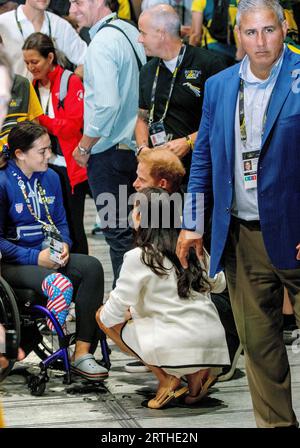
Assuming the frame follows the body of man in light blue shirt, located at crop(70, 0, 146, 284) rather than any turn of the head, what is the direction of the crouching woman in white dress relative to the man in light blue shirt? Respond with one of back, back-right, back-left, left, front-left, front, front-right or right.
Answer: left

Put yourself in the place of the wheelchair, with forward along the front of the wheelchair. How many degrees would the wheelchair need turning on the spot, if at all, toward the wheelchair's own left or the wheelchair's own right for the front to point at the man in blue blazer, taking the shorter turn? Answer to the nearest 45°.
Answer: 0° — it already faces them

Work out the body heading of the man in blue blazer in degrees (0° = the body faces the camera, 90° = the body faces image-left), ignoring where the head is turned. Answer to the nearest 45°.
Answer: approximately 0°

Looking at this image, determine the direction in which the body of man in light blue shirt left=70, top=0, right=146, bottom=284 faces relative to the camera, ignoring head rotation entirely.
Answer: to the viewer's left

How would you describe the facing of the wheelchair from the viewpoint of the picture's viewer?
facing the viewer and to the right of the viewer

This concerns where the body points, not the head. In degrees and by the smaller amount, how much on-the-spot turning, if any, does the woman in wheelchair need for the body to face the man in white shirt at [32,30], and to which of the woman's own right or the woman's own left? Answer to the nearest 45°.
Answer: approximately 135° to the woman's own left

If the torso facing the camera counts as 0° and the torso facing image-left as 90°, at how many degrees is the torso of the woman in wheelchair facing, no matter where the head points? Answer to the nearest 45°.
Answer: approximately 315°

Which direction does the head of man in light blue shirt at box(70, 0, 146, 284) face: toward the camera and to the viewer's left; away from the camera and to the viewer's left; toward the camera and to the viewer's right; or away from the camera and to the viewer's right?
toward the camera and to the viewer's left
